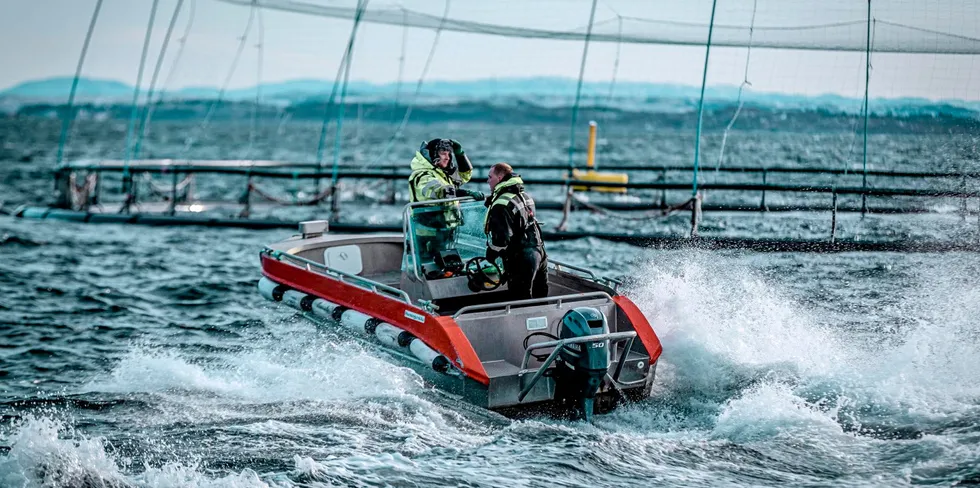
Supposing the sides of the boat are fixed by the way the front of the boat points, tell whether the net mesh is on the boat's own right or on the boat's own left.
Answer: on the boat's own right

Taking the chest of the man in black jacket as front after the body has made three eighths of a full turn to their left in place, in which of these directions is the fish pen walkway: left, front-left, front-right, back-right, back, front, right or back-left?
back

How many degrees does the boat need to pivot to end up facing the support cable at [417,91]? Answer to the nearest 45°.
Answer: approximately 45° to its right

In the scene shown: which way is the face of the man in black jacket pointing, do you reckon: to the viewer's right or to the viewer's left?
to the viewer's left

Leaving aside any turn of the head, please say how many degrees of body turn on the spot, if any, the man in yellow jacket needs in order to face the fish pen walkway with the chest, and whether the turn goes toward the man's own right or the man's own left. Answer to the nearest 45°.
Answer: approximately 135° to the man's own left

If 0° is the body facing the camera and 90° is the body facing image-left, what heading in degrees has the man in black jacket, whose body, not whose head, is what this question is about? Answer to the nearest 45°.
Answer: approximately 135°

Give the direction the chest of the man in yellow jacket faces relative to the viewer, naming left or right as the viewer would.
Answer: facing the viewer and to the right of the viewer

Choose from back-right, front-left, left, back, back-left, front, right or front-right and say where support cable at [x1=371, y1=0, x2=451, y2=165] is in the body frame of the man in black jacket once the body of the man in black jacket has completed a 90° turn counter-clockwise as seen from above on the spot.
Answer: back-right

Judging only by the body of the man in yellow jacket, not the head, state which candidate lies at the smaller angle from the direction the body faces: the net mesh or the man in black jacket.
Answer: the man in black jacket

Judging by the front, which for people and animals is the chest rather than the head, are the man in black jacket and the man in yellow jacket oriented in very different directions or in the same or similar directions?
very different directions

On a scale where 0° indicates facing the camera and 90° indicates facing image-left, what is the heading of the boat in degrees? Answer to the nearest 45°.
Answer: approximately 135°
